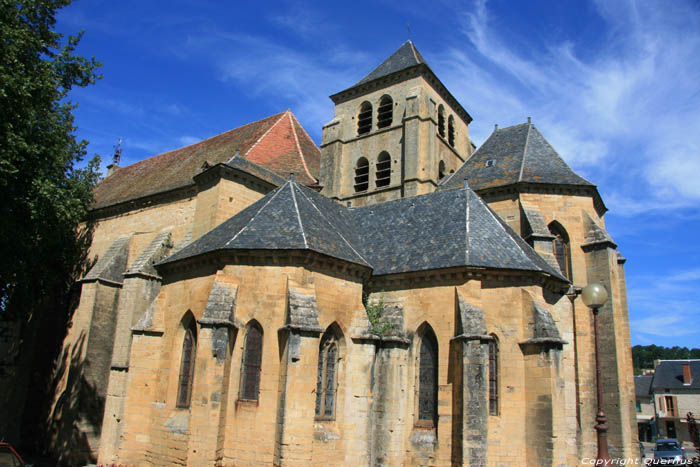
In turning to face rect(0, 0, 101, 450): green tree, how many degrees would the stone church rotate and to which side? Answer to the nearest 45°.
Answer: approximately 45° to its left

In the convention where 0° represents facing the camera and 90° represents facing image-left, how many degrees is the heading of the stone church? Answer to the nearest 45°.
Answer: approximately 135°

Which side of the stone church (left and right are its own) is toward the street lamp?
back
